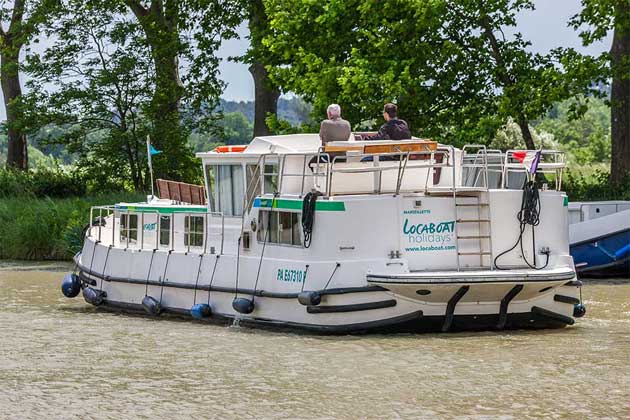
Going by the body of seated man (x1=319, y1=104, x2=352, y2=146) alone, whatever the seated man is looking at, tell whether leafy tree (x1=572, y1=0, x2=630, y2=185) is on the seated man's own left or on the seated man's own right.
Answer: on the seated man's own right

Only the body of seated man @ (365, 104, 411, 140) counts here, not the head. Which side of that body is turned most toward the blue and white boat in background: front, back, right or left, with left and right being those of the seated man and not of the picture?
right

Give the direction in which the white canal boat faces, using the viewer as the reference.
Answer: facing away from the viewer and to the left of the viewer

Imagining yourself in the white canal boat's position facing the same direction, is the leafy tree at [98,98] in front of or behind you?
in front

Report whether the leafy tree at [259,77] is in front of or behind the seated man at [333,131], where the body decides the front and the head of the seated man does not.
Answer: in front

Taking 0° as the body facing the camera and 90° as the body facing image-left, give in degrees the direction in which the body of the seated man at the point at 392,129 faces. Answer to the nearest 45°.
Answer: approximately 135°

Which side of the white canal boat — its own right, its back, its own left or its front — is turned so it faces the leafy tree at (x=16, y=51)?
front

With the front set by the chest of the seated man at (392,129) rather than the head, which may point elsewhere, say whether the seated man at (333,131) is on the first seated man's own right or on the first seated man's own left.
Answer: on the first seated man's own left

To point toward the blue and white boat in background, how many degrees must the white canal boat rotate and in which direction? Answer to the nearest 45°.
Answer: approximately 90° to its right
